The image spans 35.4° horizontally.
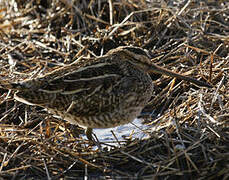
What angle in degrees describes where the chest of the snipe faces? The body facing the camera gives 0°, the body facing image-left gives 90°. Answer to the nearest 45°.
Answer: approximately 270°
